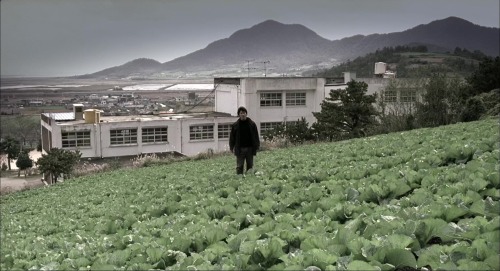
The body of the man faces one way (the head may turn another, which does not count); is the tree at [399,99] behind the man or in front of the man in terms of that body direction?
behind

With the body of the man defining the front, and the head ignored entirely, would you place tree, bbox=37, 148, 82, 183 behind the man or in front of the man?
behind

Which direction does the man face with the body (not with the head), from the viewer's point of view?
toward the camera

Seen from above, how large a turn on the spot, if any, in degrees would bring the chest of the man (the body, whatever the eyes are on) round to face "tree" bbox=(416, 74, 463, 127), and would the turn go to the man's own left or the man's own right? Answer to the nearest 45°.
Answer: approximately 135° to the man's own left

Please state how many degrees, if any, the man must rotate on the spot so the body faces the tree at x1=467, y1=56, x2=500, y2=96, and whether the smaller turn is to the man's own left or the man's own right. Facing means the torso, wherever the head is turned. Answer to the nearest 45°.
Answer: approximately 135° to the man's own left

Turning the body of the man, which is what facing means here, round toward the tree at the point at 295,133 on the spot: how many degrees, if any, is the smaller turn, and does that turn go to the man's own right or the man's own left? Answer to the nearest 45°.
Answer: approximately 180°

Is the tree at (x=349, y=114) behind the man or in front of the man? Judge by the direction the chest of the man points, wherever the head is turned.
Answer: behind
